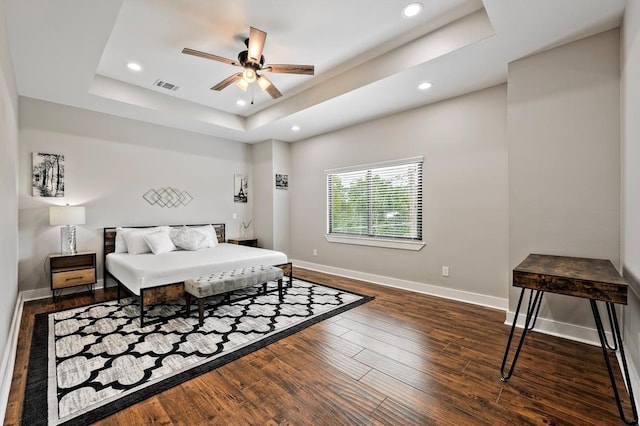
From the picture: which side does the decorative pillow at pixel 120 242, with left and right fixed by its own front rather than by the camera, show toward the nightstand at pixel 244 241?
left

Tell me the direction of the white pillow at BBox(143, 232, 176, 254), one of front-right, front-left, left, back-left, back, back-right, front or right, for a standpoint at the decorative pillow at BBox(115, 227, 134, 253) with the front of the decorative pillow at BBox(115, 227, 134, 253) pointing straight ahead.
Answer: front-left

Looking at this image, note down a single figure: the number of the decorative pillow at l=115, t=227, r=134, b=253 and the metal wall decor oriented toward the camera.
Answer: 2

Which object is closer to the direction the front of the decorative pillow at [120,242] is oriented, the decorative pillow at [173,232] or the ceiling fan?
the ceiling fan

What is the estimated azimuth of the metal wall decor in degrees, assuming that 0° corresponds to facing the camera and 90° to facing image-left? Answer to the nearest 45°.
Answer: approximately 0°

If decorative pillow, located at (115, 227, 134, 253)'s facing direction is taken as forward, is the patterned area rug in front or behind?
in front

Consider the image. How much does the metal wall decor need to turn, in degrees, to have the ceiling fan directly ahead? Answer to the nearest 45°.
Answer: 0° — it already faces it

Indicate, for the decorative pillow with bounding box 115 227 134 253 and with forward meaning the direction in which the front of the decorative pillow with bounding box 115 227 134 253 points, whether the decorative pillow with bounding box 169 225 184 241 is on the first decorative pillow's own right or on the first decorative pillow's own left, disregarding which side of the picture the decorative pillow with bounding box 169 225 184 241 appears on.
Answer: on the first decorative pillow's own left

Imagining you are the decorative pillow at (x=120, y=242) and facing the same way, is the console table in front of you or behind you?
in front

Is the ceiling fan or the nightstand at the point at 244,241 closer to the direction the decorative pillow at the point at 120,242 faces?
the ceiling fan

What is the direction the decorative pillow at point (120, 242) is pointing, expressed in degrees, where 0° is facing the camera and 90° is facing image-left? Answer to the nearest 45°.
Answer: approximately 0°

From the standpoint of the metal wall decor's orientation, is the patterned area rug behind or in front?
in front
